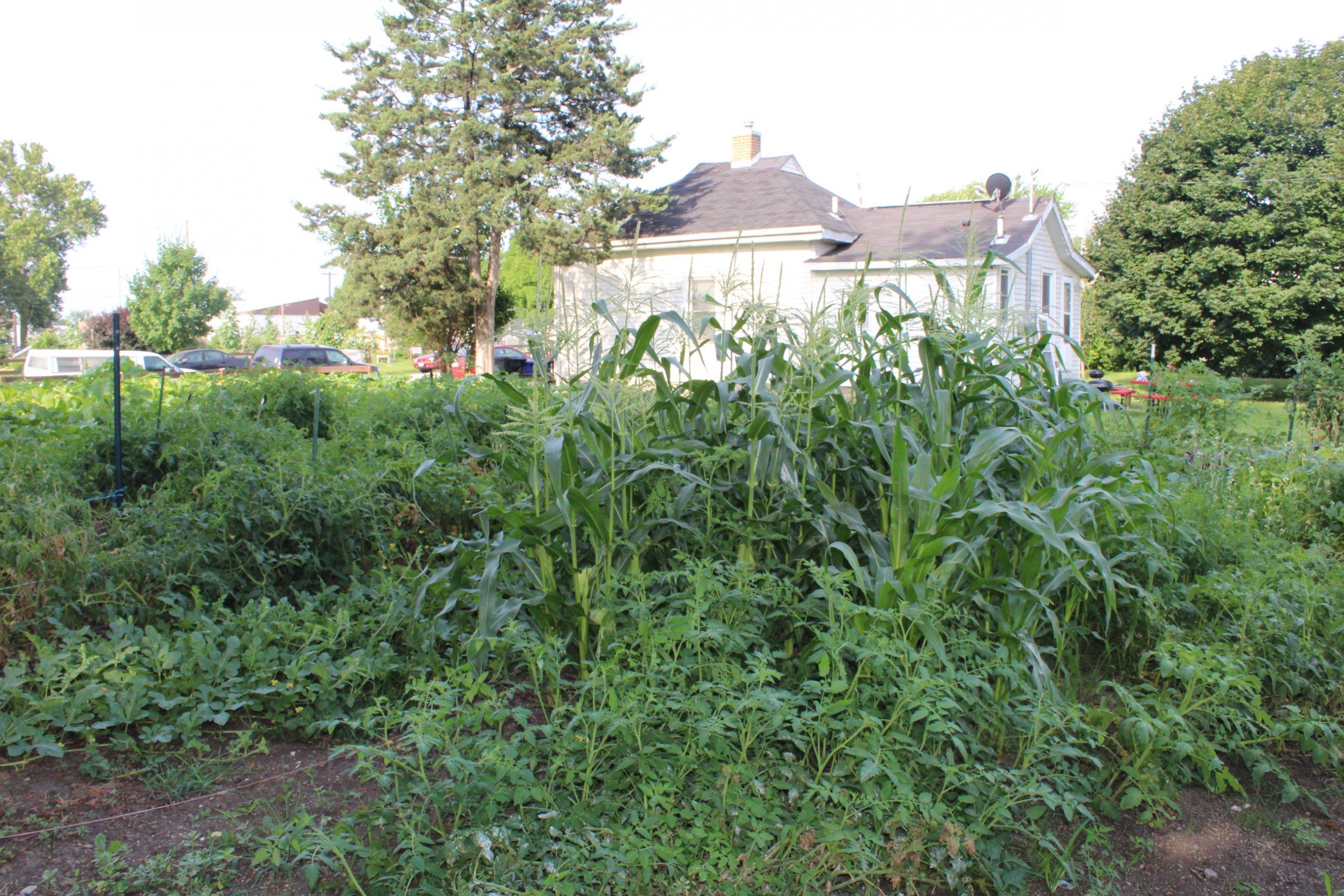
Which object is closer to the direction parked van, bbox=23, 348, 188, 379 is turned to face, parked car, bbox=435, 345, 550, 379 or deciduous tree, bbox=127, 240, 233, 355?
the parked car

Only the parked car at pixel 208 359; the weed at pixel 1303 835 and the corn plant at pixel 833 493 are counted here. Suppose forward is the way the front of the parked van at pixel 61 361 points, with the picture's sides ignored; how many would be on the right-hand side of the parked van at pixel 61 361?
2

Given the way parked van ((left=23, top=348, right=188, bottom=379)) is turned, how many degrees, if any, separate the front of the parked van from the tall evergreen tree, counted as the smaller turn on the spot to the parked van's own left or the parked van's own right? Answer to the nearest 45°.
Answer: approximately 45° to the parked van's own right

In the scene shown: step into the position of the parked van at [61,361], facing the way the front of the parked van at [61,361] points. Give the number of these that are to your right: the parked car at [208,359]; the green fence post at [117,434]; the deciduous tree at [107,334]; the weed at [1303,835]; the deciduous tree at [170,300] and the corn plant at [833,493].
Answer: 3

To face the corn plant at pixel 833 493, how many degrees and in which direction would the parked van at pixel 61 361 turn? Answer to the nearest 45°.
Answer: approximately 90° to its right

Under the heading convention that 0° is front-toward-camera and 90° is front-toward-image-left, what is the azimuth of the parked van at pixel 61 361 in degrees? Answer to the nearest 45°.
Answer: approximately 270°

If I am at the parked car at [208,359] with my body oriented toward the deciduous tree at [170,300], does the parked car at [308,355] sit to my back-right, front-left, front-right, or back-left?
back-right

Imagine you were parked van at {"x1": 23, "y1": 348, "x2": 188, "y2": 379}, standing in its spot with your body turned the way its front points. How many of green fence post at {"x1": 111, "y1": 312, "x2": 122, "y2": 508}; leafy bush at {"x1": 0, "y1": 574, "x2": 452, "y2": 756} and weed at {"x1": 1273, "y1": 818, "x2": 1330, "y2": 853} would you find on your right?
3

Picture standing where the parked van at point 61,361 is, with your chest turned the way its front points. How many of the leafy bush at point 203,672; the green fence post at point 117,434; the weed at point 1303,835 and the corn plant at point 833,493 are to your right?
4

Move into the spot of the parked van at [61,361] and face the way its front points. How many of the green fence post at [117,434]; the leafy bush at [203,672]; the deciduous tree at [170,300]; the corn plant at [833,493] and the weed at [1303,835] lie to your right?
4

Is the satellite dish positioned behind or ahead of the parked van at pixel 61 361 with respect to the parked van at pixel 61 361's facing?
ahead

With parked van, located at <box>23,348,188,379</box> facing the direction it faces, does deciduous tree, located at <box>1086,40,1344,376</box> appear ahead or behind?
ahead

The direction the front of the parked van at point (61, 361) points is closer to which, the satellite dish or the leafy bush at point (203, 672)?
the satellite dish

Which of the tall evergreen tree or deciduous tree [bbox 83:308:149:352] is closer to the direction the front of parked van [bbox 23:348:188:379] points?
the tall evergreen tree

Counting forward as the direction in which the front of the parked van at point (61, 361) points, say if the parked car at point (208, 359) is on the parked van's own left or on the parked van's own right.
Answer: on the parked van's own left
